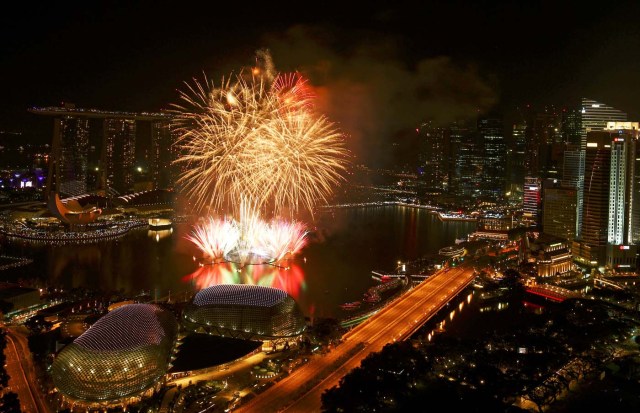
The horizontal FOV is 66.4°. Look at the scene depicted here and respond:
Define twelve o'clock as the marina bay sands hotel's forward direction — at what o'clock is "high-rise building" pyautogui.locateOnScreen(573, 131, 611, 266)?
The high-rise building is roughly at 11 o'clock from the marina bay sands hotel.

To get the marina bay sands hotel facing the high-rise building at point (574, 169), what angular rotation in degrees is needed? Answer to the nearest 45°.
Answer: approximately 45° to its left

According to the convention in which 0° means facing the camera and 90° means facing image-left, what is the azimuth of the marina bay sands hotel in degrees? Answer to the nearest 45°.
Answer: approximately 0°

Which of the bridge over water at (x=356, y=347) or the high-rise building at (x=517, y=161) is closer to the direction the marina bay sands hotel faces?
the bridge over water

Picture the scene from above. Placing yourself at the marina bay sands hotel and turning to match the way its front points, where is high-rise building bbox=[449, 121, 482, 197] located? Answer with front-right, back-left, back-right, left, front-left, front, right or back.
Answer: left

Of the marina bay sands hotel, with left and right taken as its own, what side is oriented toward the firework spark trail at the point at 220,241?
front
